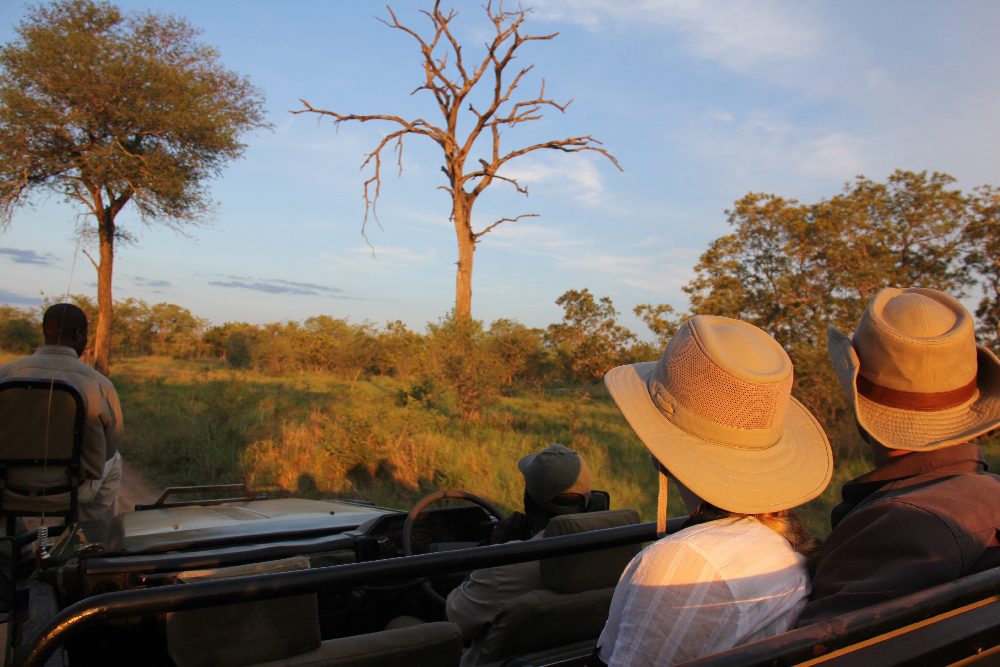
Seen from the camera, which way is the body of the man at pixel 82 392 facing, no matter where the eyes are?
away from the camera

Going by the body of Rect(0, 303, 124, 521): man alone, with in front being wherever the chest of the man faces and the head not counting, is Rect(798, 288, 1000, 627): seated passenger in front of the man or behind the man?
behind

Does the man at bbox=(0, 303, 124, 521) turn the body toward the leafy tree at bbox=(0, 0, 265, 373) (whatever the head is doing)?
yes

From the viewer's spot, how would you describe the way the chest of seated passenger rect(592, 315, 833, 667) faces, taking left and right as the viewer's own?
facing away from the viewer and to the left of the viewer

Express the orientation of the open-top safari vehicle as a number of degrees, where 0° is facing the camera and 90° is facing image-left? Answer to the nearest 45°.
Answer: approximately 135°

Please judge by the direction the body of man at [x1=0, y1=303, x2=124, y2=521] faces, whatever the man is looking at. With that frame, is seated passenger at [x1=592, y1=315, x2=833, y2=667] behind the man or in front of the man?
behind

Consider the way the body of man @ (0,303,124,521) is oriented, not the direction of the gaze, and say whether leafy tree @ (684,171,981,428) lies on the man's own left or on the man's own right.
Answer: on the man's own right
